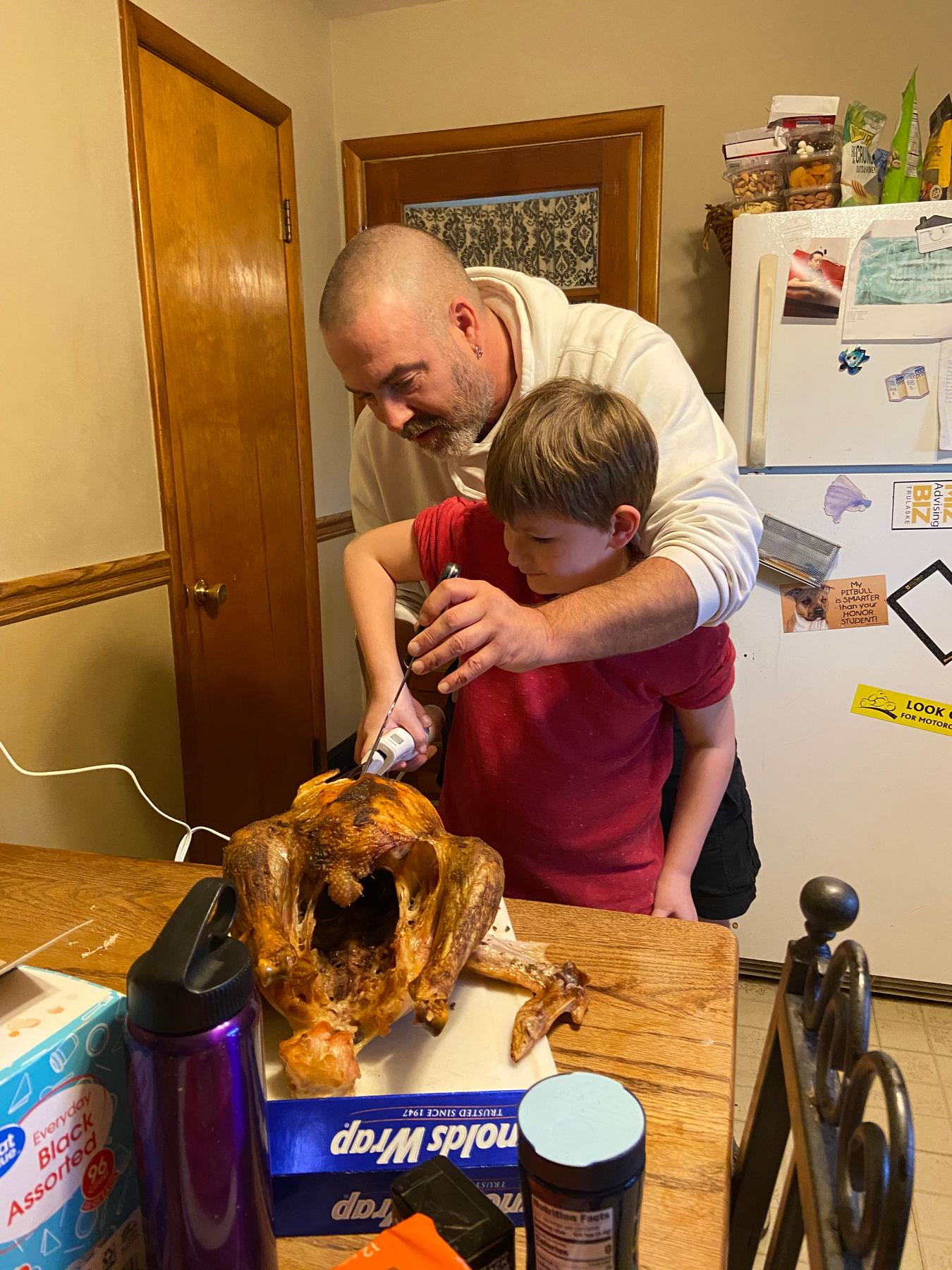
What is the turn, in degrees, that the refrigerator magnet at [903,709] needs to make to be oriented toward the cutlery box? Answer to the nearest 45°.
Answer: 0° — it already faces it

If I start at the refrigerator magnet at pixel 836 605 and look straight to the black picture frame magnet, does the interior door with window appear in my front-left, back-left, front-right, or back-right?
back-left

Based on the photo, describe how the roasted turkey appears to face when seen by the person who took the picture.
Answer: facing away from the viewer

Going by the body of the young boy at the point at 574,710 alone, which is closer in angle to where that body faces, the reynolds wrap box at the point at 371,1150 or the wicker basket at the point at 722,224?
the reynolds wrap box

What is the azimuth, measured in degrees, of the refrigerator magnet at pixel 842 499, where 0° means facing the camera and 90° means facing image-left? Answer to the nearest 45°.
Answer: approximately 0°
